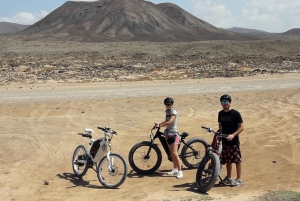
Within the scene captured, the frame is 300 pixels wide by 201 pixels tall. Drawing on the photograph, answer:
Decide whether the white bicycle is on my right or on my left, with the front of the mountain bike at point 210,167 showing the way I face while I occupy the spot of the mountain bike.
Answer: on my right

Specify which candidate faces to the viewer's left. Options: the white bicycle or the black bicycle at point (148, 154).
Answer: the black bicycle

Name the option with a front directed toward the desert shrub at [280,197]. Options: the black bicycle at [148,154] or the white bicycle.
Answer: the white bicycle

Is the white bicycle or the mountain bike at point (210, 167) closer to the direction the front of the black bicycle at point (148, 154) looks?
the white bicycle

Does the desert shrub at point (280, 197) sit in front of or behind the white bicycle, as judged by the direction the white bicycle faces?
in front

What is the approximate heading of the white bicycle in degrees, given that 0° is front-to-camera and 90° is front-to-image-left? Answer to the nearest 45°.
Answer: approximately 315°

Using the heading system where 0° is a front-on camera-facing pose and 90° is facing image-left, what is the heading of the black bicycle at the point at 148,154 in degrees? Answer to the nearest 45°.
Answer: approximately 90°

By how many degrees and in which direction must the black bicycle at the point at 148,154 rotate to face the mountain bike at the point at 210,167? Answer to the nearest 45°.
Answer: approximately 135° to its left

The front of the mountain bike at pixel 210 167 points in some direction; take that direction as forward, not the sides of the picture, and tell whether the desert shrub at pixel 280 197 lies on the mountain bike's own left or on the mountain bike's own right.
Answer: on the mountain bike's own left

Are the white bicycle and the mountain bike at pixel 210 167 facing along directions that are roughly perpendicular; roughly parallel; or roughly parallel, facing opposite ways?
roughly perpendicular

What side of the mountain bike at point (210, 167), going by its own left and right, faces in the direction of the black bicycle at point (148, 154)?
right

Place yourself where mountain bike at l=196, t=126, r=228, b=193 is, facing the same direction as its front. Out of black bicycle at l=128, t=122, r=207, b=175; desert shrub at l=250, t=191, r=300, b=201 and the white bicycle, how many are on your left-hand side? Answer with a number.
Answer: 1

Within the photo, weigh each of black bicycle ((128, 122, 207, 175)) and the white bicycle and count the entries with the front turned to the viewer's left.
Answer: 1

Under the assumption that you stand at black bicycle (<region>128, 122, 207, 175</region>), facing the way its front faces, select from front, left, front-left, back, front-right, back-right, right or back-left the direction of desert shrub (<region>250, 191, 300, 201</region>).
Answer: back-left
